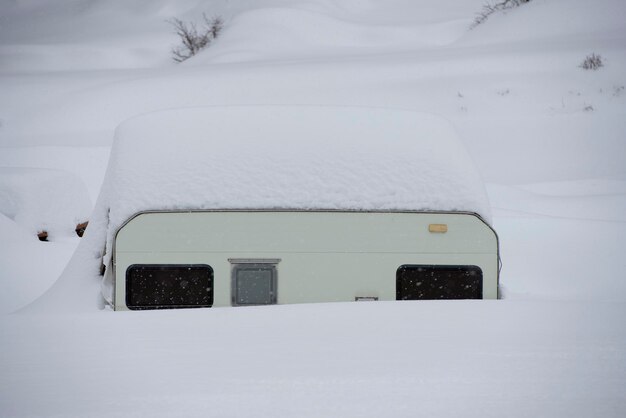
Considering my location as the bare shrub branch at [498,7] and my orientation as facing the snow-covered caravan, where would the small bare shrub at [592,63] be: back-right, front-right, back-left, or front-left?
front-left

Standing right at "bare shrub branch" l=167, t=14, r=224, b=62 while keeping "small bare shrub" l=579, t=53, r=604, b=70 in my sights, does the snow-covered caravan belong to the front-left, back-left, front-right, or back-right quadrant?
front-right

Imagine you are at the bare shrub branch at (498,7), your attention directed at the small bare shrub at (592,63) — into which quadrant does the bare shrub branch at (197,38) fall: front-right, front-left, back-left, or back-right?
back-right

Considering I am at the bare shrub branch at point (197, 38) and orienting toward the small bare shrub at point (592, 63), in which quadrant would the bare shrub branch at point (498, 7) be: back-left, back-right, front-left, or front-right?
front-left
